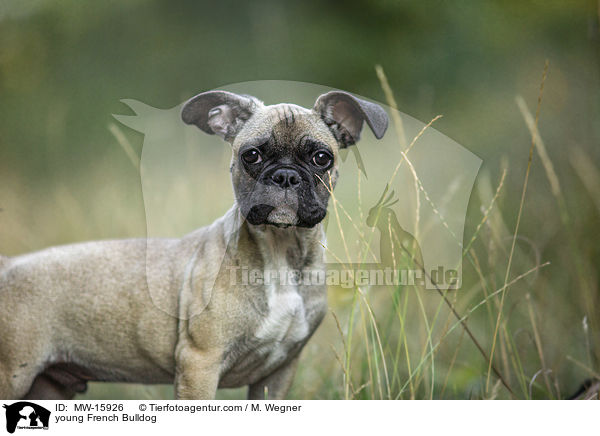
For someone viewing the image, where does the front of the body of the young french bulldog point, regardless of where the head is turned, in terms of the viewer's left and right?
facing the viewer and to the right of the viewer
